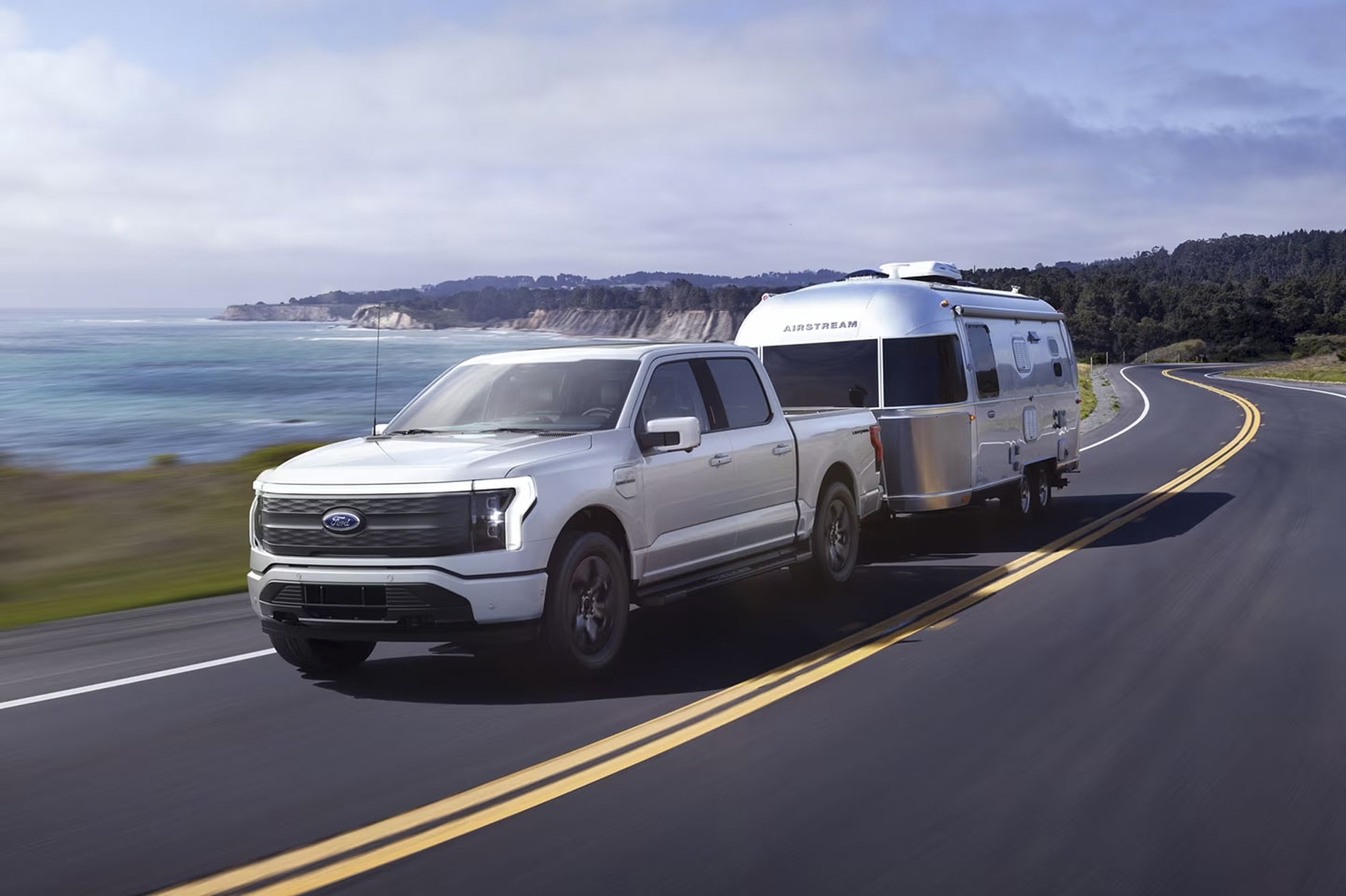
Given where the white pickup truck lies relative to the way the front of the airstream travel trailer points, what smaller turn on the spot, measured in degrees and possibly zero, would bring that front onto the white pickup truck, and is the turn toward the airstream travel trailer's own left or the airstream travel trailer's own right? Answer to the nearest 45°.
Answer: approximately 45° to the airstream travel trailer's own left

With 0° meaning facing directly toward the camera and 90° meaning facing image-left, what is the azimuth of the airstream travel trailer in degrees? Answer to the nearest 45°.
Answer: approximately 45°

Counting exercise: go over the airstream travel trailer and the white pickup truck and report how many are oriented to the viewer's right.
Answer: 0

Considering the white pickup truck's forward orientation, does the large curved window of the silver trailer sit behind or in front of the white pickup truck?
behind

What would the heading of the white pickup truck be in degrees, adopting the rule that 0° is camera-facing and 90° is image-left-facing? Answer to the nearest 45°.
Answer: approximately 45°

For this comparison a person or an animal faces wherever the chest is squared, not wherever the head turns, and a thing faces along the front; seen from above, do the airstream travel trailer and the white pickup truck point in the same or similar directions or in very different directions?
same or similar directions

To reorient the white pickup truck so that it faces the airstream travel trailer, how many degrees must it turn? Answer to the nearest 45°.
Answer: approximately 180°
